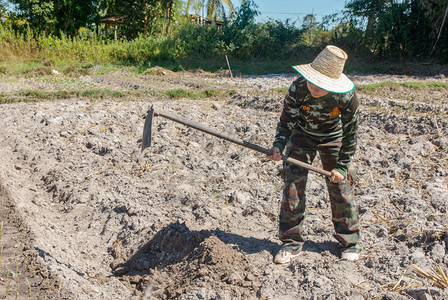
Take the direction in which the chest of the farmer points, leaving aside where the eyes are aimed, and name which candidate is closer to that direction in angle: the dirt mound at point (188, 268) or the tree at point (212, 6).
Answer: the dirt mound

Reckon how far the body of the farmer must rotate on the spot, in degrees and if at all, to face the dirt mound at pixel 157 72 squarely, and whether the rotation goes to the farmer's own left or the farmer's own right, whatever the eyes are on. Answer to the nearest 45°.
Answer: approximately 135° to the farmer's own right

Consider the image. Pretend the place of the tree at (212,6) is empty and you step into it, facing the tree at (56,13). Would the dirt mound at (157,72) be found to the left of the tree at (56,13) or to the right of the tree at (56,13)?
left

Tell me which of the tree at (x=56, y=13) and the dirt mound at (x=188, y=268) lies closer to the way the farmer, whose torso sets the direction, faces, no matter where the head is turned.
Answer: the dirt mound

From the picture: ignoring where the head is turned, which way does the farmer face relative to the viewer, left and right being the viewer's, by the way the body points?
facing the viewer

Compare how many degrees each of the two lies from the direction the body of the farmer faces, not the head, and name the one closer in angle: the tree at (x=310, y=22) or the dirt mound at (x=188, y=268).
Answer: the dirt mound

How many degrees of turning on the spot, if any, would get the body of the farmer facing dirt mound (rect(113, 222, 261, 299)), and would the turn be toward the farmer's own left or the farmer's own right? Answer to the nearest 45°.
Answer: approximately 45° to the farmer's own right

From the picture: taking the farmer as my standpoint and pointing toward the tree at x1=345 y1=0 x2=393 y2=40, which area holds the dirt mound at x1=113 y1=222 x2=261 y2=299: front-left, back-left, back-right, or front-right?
back-left

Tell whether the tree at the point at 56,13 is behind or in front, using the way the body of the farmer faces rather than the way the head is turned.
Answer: behind
